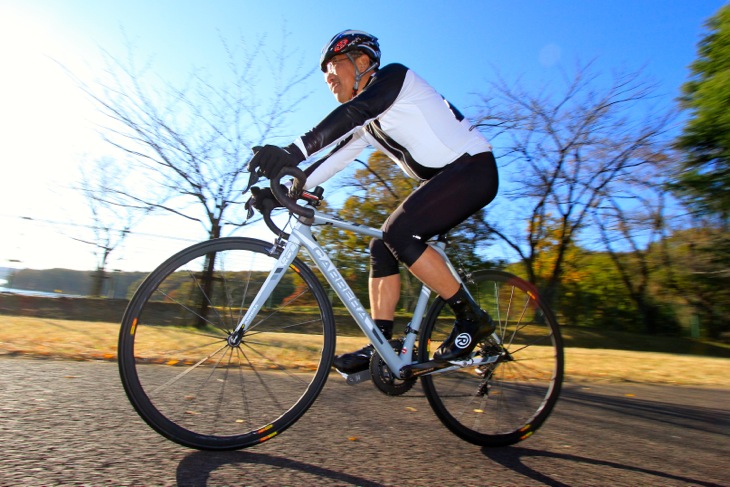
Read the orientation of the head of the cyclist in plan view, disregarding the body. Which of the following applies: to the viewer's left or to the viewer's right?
to the viewer's left

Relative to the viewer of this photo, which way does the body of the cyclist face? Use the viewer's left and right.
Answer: facing to the left of the viewer
